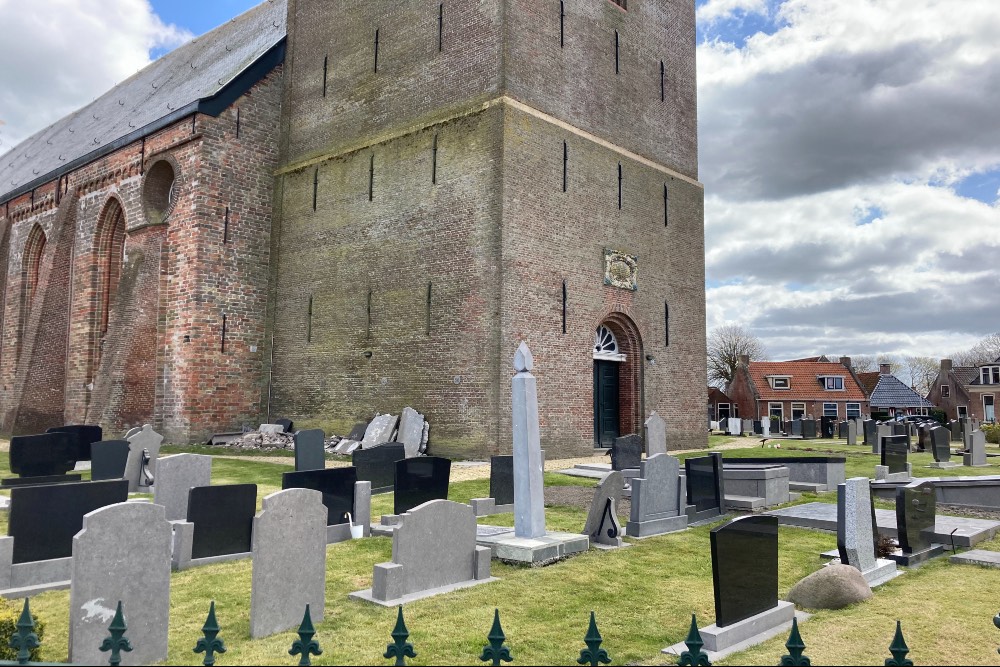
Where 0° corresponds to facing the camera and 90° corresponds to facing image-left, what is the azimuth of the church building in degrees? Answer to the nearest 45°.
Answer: approximately 315°
